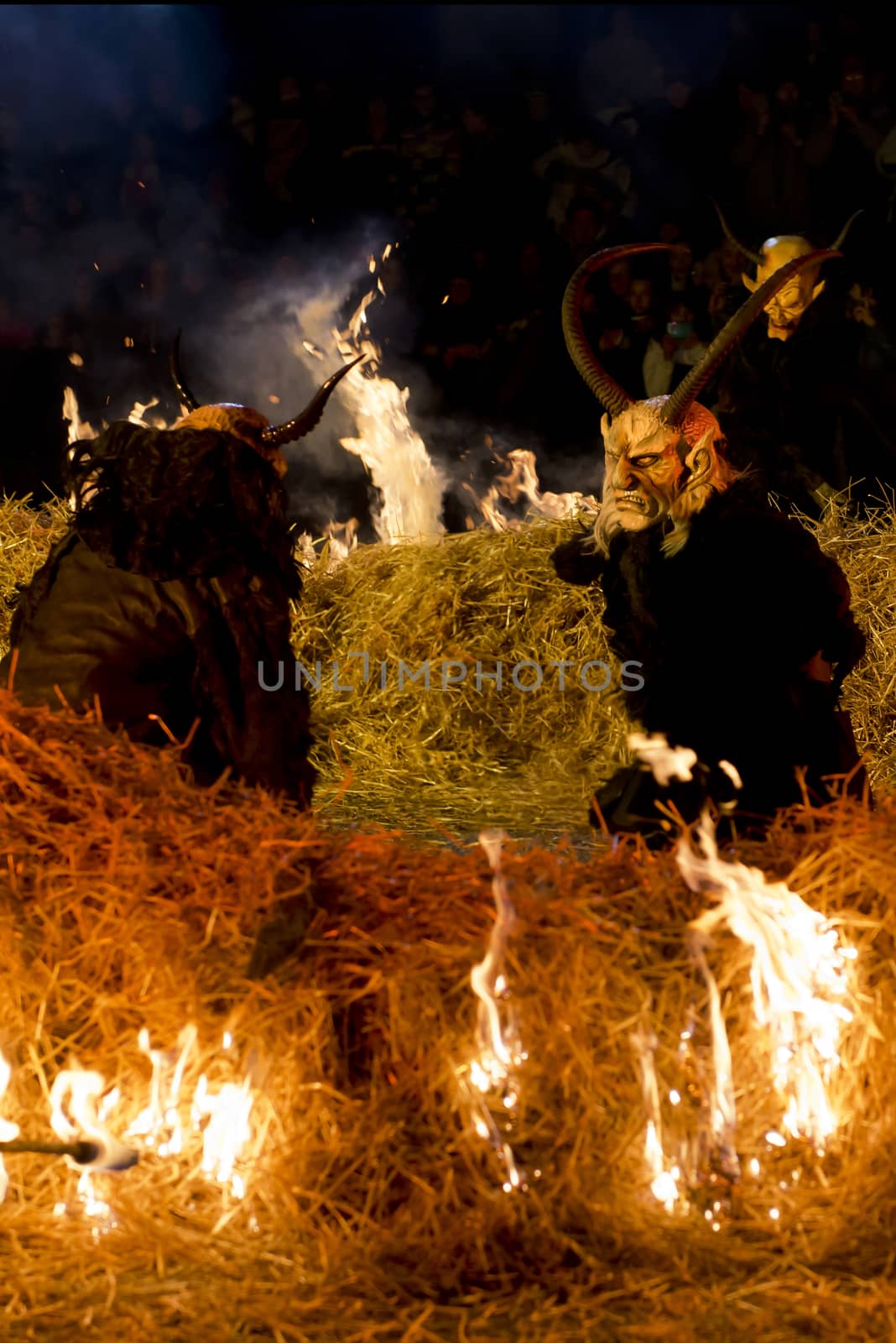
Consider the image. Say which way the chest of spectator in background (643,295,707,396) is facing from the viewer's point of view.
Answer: toward the camera

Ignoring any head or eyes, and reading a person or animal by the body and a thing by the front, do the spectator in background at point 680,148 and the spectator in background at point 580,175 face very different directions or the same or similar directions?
same or similar directions

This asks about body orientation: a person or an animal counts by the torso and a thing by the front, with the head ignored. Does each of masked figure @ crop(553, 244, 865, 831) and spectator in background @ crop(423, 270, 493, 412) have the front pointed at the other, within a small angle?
no

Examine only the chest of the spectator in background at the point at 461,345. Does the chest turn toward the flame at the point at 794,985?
yes

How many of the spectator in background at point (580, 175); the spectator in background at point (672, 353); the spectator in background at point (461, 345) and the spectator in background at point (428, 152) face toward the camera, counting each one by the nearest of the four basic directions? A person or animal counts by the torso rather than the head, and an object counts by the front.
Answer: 4

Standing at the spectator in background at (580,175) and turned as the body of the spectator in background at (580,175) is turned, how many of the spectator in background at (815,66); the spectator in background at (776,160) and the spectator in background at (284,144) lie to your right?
1

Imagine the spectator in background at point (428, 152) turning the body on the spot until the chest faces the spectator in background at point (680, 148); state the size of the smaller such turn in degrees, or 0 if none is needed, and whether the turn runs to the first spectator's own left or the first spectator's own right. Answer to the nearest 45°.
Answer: approximately 90° to the first spectator's own left

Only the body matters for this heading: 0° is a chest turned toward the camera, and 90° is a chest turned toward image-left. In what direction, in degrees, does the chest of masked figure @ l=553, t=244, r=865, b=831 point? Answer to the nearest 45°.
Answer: approximately 45°

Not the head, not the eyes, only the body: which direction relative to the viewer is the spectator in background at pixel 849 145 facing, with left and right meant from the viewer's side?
facing the viewer

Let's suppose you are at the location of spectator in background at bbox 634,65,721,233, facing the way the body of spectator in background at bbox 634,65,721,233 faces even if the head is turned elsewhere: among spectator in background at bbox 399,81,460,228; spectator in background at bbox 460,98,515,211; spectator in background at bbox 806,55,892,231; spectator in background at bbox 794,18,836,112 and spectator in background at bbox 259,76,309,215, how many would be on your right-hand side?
3

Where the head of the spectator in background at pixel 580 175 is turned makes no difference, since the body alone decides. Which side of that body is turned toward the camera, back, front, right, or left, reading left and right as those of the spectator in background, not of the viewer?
front

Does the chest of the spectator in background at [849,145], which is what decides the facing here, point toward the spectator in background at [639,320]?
no

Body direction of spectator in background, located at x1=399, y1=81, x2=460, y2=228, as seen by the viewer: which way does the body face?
toward the camera

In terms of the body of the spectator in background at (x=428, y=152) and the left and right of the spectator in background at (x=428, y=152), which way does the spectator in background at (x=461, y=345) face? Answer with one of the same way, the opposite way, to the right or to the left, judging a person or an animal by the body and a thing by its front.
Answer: the same way

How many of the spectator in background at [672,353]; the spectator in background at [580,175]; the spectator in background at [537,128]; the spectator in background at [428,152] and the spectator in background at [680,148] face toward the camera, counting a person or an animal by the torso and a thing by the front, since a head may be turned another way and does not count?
5
